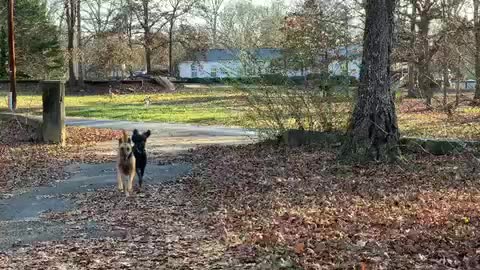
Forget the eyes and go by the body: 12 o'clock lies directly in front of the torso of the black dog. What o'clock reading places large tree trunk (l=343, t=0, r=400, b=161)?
The large tree trunk is roughly at 9 o'clock from the black dog.

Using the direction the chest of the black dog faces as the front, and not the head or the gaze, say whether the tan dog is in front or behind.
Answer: in front

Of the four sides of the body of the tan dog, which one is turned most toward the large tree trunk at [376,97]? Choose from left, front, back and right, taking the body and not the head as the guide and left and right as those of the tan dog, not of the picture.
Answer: left

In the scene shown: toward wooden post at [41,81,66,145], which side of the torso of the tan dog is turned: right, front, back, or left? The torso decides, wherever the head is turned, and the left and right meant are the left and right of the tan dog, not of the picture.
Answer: back

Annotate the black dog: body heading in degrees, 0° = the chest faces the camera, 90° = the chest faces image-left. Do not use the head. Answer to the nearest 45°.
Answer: approximately 0°

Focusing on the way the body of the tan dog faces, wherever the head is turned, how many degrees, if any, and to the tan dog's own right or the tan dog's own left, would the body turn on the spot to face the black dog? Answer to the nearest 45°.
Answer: approximately 180°

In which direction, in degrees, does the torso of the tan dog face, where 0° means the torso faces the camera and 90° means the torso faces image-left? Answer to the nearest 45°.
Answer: approximately 0°

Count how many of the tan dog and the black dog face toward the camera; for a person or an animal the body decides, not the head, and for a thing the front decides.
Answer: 2
